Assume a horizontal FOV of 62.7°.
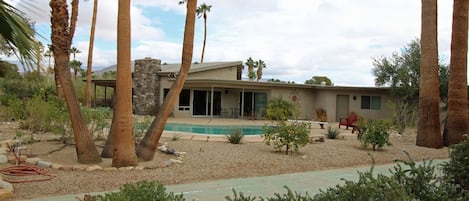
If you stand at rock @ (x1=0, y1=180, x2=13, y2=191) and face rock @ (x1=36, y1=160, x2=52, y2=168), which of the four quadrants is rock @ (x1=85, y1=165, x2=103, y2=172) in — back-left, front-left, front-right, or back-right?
front-right

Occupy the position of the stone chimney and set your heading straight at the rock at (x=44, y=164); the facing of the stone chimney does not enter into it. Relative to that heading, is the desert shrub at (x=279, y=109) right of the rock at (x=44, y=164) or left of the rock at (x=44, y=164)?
left

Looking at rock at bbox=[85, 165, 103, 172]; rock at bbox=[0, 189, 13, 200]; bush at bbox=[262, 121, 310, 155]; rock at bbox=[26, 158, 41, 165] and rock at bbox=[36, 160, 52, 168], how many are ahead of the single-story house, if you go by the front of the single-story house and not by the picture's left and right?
5

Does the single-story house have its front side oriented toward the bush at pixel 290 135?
yes

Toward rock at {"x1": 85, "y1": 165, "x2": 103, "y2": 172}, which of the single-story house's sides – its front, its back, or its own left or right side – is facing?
front

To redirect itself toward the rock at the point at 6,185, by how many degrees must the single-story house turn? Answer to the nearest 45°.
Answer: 0° — it already faces it

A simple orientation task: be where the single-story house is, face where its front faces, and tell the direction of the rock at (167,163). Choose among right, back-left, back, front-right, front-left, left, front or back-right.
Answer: front

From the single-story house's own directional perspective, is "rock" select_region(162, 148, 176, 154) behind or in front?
in front

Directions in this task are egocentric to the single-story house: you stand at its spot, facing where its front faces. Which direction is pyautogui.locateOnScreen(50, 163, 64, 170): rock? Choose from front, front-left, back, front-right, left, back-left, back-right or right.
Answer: front

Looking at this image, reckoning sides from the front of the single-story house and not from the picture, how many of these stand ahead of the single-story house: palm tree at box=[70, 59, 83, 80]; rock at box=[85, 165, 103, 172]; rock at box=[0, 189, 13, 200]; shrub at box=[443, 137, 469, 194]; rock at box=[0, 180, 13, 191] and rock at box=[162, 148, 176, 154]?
5

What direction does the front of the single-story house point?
toward the camera

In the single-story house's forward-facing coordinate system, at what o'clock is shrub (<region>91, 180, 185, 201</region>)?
The shrub is roughly at 12 o'clock from the single-story house.

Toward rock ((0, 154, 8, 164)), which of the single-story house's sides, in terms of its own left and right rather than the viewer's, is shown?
front

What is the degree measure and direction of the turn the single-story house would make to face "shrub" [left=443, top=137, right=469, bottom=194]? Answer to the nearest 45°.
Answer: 0° — it already faces it

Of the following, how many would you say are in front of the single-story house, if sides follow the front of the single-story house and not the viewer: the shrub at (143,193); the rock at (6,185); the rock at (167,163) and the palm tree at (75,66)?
3

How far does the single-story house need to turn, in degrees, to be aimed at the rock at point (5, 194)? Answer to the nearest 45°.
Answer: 0° — it already faces it

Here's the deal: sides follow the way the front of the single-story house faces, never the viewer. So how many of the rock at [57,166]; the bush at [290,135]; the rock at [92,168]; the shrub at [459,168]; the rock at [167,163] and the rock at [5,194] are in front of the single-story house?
6

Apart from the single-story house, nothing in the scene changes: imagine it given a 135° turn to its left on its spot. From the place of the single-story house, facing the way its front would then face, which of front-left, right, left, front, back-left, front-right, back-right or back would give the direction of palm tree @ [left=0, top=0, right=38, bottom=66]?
back-right

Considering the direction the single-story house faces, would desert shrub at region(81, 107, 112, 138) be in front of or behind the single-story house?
in front
